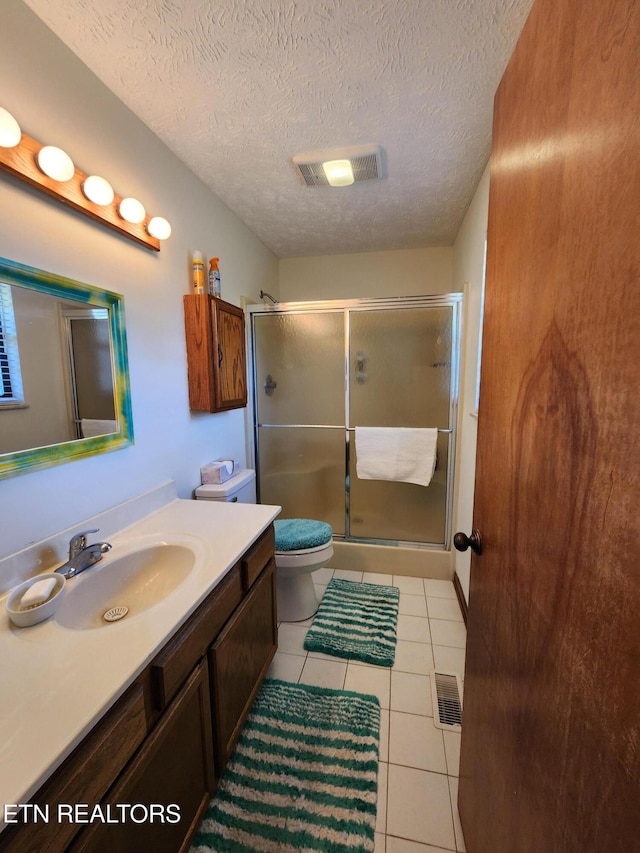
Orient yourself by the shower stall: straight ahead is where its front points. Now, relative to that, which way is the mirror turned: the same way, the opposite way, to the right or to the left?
to the left

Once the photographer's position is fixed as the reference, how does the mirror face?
facing the viewer and to the right of the viewer
